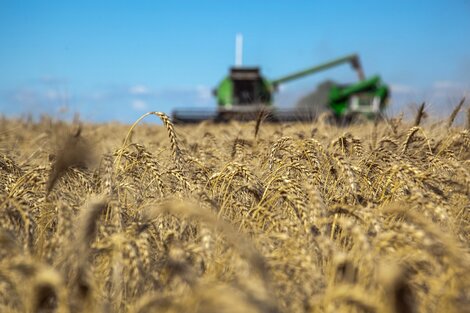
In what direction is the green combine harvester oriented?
toward the camera
